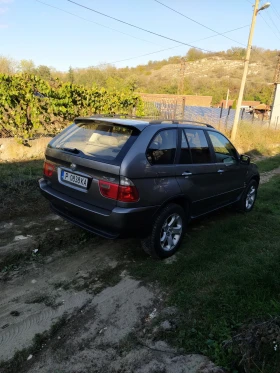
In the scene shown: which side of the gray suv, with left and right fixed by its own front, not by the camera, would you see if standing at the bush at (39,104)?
left

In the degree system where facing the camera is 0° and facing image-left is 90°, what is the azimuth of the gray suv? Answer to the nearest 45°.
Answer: approximately 225°
